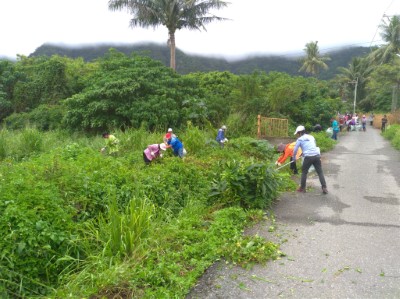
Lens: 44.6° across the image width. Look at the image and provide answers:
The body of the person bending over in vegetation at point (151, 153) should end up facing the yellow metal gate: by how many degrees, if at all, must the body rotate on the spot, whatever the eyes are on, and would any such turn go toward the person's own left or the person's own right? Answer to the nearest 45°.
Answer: approximately 45° to the person's own left

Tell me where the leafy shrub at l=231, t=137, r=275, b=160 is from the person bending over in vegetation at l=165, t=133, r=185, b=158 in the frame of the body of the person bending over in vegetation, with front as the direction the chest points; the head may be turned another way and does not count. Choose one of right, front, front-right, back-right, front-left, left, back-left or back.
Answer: back-right

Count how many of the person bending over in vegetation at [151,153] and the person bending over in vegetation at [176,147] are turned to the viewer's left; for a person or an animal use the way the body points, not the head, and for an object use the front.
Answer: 1

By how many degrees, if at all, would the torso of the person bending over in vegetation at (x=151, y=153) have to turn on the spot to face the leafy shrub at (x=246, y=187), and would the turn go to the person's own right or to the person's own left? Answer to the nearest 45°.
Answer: approximately 45° to the person's own right

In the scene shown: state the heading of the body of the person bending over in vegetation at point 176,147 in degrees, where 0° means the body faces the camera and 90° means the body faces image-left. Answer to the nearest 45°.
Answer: approximately 90°

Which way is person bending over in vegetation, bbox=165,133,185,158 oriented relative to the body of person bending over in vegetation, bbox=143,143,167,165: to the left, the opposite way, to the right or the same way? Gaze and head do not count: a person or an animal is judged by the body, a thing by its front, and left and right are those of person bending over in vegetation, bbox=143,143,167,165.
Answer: the opposite way

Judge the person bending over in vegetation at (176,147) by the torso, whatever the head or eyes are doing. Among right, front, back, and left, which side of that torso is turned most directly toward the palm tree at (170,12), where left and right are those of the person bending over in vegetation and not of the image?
right

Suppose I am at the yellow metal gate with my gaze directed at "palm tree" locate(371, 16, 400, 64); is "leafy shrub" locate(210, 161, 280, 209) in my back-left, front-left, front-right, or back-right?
back-right

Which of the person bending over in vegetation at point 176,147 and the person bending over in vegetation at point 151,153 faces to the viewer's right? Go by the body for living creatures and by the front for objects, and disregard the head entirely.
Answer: the person bending over in vegetation at point 151,153

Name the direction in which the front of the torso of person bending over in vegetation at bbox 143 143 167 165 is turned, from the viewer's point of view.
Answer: to the viewer's right
